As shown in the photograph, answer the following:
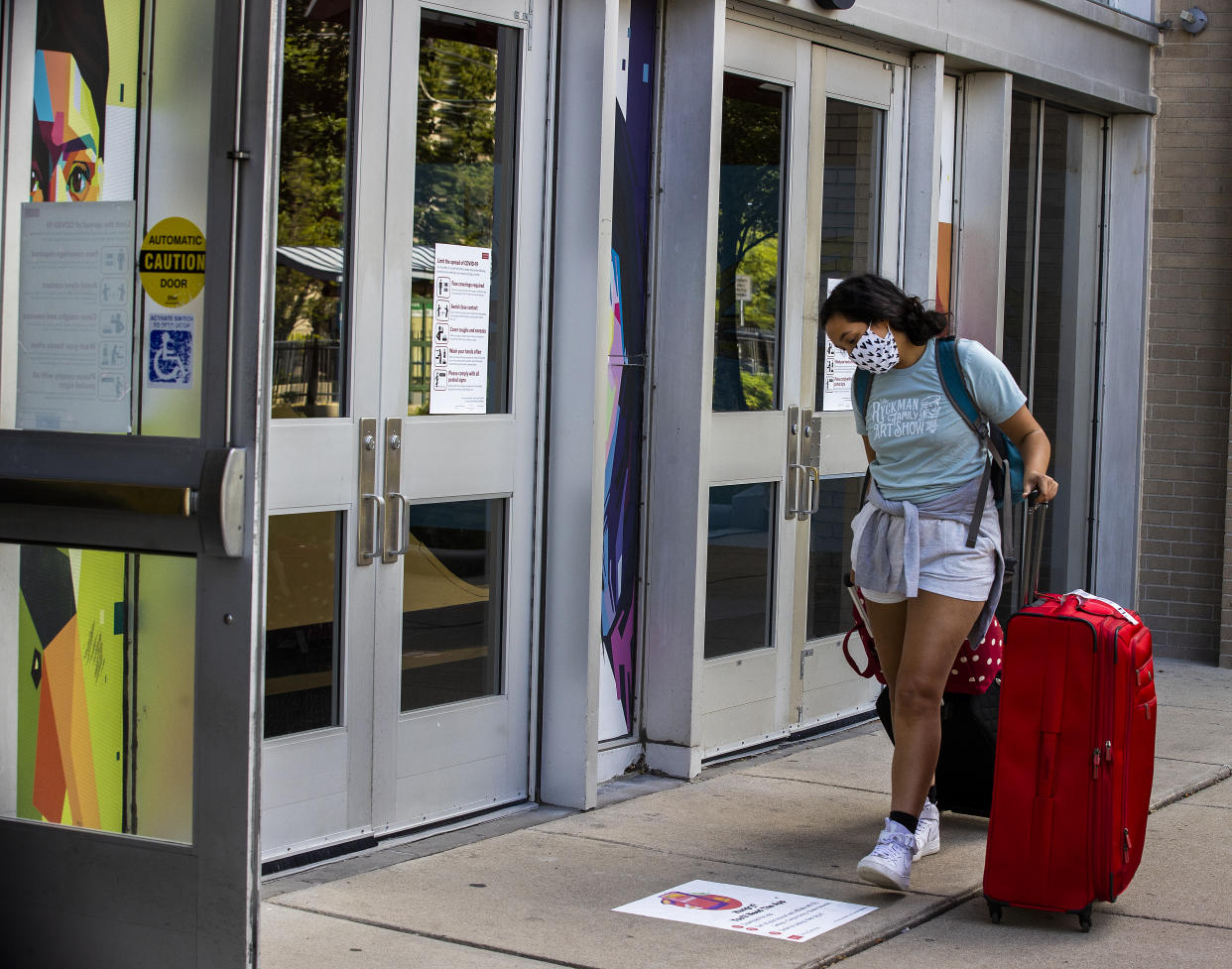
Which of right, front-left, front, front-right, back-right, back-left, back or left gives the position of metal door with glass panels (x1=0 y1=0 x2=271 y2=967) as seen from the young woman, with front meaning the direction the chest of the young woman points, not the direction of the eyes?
front

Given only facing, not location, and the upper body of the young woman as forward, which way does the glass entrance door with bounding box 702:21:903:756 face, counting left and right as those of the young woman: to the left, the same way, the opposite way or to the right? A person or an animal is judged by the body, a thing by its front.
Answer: to the left

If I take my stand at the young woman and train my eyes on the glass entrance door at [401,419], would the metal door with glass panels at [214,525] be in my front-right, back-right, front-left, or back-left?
front-left

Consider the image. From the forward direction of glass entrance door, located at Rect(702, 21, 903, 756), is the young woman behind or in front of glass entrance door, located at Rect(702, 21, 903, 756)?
in front

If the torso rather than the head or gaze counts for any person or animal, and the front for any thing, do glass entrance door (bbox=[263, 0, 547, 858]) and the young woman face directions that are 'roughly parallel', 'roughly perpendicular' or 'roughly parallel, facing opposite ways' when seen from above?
roughly perpendicular

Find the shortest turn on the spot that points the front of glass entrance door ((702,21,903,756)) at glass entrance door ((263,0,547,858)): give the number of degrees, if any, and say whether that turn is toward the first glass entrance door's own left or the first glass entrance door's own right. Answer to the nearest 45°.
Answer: approximately 90° to the first glass entrance door's own right

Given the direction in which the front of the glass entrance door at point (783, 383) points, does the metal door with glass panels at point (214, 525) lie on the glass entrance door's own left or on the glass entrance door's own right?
on the glass entrance door's own right

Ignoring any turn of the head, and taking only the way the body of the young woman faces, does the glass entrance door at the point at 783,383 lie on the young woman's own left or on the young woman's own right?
on the young woman's own right

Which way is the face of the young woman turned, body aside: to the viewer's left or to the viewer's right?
to the viewer's left

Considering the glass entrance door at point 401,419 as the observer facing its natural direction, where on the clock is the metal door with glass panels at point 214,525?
The metal door with glass panels is roughly at 2 o'clock from the glass entrance door.

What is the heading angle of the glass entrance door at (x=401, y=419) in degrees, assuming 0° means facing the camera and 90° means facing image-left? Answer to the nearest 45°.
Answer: approximately 315°

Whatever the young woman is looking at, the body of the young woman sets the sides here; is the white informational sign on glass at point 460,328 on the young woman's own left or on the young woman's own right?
on the young woman's own right

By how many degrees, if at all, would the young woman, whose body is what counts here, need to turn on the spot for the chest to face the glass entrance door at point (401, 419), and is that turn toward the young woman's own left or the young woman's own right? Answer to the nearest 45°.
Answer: approximately 45° to the young woman's own right

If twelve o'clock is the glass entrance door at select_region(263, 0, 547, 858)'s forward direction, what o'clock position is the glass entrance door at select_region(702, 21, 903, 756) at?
the glass entrance door at select_region(702, 21, 903, 756) is roughly at 9 o'clock from the glass entrance door at select_region(263, 0, 547, 858).

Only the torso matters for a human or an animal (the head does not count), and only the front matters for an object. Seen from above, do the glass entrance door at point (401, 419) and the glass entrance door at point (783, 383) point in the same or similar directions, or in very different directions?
same or similar directions

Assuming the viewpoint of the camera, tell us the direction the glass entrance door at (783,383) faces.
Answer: facing the viewer and to the right of the viewer
